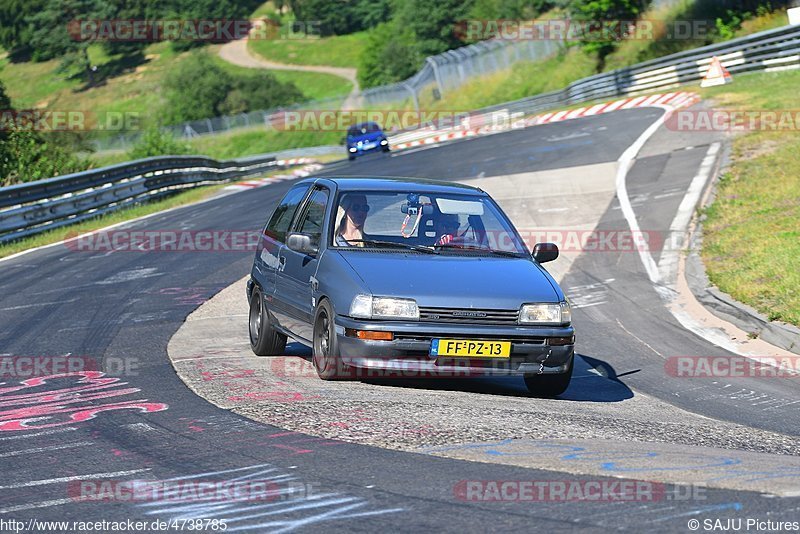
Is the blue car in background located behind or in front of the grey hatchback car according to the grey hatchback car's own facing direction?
behind

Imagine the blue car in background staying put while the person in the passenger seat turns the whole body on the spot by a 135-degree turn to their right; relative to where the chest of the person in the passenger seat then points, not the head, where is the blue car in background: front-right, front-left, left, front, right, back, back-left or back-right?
right

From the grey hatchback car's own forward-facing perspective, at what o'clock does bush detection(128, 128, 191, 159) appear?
The bush is roughly at 7 o'clock from the grey hatchback car.

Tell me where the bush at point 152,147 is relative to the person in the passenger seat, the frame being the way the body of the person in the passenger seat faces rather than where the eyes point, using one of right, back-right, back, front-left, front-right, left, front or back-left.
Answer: back-left

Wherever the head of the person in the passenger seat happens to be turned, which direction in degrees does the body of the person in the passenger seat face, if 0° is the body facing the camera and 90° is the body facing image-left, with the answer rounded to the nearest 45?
approximately 315°
